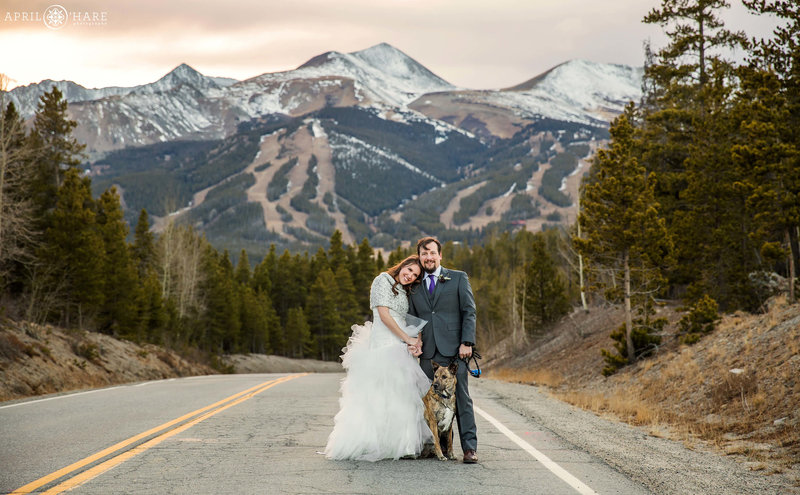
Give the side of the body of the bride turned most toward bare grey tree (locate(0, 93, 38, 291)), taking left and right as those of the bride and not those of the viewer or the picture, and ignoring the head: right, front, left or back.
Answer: back

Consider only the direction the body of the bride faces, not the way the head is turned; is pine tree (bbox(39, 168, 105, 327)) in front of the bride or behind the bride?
behind

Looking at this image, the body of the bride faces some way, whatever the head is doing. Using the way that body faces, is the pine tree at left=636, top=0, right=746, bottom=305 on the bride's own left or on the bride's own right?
on the bride's own left

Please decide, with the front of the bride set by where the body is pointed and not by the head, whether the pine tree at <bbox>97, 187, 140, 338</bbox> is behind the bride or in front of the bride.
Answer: behind

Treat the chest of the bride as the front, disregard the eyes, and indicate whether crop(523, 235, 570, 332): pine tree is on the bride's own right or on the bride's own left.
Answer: on the bride's own left

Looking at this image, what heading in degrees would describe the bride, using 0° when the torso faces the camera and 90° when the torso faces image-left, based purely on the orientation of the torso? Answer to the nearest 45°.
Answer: approximately 315°
